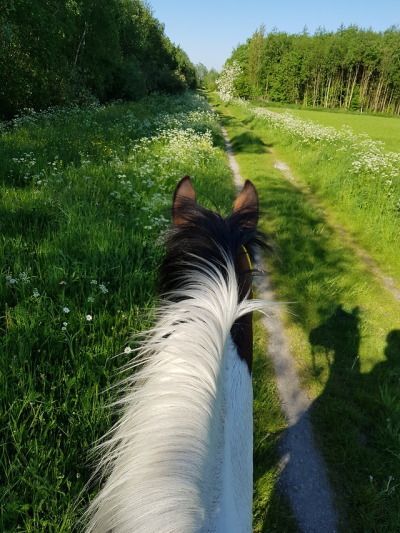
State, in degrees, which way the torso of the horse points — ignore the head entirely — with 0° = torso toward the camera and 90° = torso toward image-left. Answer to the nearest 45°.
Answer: approximately 180°
